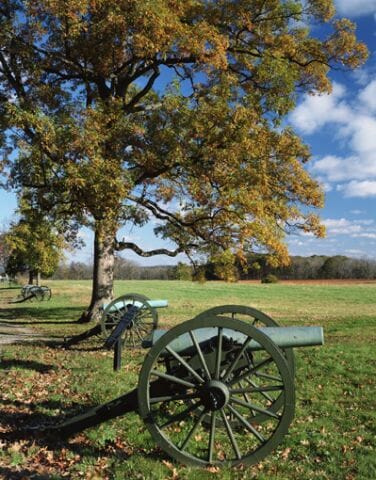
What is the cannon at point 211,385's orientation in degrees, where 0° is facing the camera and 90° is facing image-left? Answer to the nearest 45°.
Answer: approximately 270°

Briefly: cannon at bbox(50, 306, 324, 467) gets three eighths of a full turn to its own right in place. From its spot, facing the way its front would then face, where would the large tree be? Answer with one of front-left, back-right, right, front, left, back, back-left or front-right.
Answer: back-right

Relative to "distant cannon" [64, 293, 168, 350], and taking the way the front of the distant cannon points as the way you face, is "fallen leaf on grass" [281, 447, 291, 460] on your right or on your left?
on your right

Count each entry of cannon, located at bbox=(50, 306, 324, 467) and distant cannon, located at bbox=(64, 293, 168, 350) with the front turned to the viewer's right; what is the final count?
2

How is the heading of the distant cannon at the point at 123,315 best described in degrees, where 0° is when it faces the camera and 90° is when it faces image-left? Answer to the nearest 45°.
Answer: approximately 270°

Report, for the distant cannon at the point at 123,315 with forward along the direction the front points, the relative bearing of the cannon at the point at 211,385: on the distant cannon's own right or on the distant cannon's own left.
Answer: on the distant cannon's own right

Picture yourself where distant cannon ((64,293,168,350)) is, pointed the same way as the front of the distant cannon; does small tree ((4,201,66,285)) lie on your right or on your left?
on your left

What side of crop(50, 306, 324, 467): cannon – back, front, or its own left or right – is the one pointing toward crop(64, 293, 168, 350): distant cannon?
left
